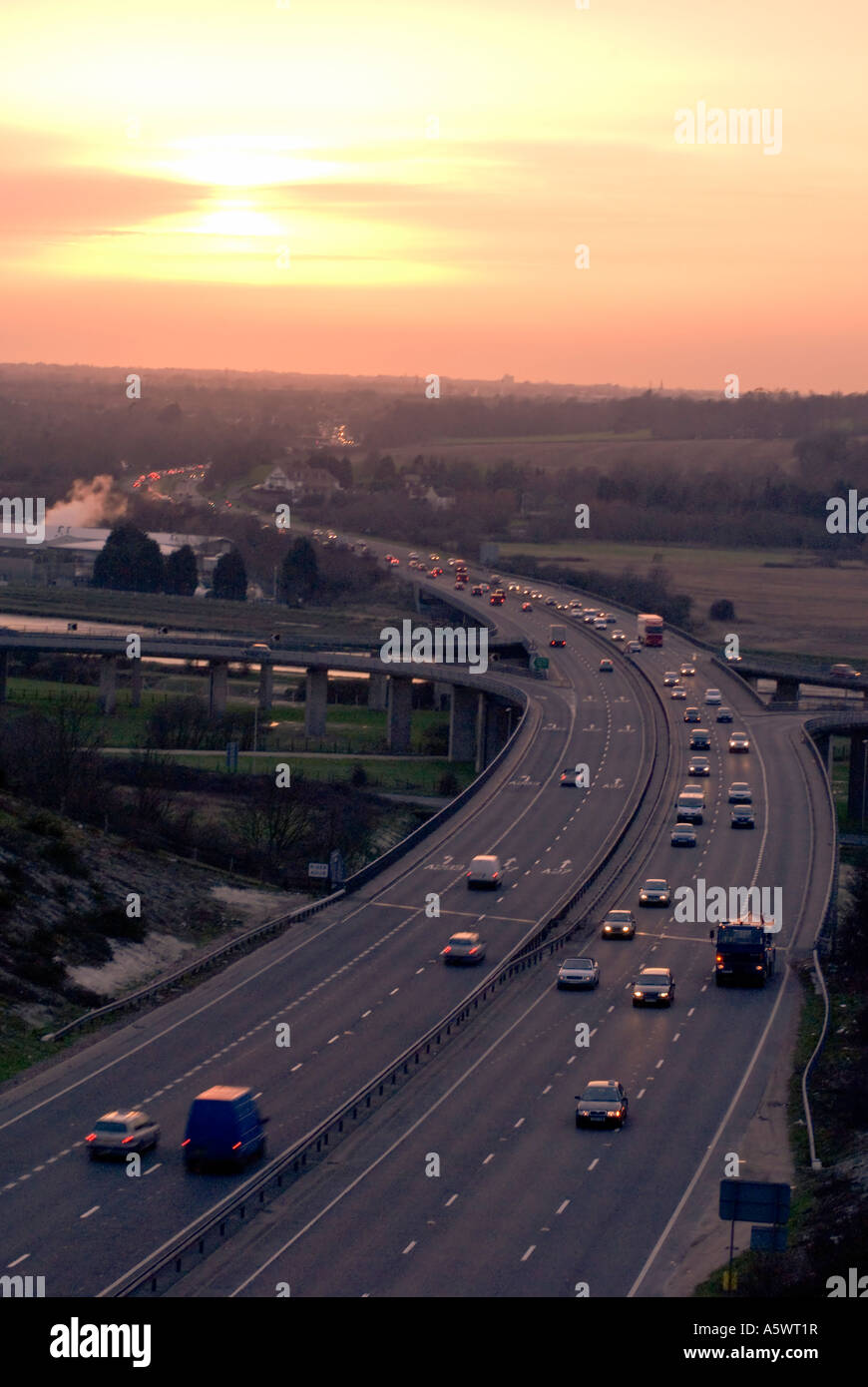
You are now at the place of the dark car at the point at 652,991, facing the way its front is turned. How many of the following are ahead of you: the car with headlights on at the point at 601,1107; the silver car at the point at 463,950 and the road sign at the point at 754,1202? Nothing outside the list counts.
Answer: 2

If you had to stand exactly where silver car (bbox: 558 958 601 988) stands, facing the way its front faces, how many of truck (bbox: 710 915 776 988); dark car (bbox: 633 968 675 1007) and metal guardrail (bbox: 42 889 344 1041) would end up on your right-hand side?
1

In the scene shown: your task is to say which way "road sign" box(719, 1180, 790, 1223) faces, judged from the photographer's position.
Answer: facing away from the viewer

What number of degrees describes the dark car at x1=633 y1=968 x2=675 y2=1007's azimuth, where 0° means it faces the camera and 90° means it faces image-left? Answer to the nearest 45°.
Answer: approximately 0°

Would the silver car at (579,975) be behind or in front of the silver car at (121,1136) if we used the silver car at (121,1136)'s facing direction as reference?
in front

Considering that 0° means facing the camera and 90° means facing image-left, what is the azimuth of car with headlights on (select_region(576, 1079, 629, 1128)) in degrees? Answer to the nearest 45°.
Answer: approximately 0°

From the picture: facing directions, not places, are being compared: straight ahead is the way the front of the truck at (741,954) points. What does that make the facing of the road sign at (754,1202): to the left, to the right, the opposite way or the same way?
the opposite way

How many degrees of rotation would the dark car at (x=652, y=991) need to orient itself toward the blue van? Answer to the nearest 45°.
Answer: approximately 45° to its right

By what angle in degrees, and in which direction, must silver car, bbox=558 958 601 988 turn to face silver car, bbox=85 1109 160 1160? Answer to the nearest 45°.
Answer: approximately 45° to its right

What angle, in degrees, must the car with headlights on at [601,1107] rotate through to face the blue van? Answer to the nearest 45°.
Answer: approximately 45° to its right

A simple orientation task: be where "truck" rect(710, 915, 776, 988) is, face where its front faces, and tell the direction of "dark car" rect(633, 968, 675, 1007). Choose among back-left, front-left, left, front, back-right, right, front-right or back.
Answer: front-right
